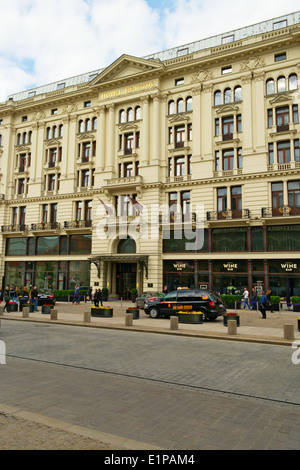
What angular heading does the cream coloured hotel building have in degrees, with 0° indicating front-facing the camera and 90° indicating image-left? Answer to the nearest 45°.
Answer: approximately 45°

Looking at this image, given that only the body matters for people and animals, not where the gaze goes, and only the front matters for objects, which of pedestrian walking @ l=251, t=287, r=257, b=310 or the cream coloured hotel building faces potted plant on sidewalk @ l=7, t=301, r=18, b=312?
the cream coloured hotel building

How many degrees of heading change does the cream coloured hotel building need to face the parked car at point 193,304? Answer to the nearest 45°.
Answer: approximately 45° to its left

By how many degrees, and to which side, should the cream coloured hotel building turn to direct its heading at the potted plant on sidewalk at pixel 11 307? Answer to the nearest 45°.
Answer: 0° — it already faces it

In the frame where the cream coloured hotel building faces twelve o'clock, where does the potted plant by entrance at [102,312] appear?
The potted plant by entrance is roughly at 11 o'clock from the cream coloured hotel building.
